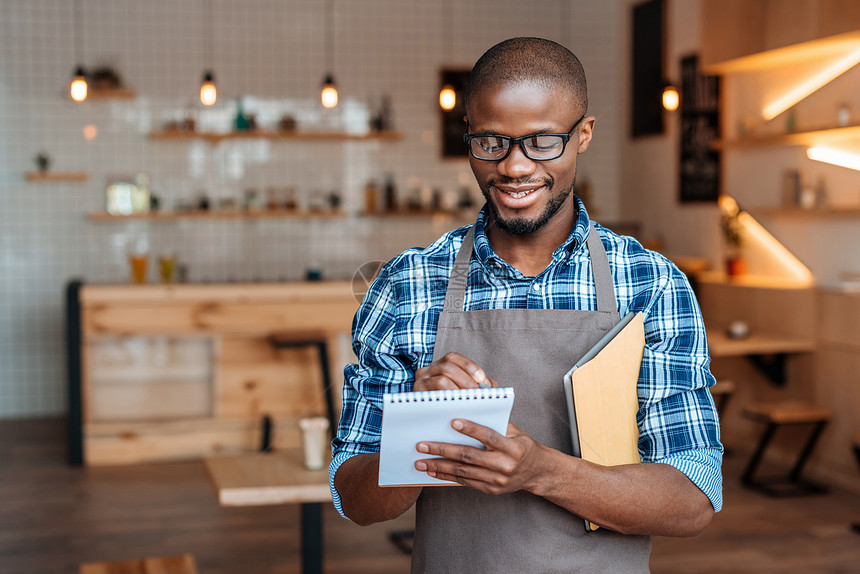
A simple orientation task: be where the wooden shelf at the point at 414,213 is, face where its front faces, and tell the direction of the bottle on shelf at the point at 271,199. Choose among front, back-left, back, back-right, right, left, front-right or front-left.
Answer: right

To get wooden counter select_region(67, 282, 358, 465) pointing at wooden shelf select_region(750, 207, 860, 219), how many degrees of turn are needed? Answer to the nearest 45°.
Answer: approximately 90° to its left

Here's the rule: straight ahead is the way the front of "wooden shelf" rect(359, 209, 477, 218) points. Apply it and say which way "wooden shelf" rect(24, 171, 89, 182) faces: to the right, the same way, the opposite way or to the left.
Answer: the same way

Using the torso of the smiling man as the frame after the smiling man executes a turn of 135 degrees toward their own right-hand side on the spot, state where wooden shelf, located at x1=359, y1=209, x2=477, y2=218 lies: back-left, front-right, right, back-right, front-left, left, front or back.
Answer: front-right

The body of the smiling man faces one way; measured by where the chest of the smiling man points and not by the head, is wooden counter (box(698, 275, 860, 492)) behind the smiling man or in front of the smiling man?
behind

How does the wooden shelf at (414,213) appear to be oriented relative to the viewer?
toward the camera

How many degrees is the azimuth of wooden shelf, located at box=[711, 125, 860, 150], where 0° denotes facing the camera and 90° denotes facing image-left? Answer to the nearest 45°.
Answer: approximately 45°

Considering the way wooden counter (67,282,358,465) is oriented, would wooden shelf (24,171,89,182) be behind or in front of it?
behind

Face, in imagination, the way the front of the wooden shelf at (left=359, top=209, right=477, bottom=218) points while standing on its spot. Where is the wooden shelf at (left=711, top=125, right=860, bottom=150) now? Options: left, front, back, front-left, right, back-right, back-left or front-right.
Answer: front-left

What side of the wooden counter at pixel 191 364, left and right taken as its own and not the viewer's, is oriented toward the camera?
front

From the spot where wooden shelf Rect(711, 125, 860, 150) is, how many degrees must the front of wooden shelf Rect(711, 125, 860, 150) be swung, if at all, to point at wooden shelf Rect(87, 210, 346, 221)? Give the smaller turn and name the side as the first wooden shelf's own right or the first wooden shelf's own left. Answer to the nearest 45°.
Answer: approximately 45° to the first wooden shelf's own right

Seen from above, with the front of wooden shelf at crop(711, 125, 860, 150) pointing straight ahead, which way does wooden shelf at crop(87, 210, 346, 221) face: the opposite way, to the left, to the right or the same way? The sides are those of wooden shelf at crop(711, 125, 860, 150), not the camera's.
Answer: to the left

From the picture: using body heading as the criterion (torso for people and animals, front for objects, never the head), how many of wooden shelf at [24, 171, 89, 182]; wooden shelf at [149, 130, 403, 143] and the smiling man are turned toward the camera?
3

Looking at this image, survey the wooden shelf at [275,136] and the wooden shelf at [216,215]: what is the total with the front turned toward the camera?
2
